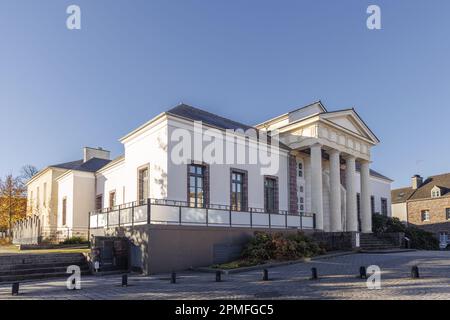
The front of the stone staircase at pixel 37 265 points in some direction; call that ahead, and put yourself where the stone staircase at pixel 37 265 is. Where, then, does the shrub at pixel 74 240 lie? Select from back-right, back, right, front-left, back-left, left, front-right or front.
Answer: back

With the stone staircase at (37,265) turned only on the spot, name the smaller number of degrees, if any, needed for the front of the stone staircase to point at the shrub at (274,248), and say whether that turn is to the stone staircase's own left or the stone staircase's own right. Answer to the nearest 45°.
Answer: approximately 90° to the stone staircase's own left

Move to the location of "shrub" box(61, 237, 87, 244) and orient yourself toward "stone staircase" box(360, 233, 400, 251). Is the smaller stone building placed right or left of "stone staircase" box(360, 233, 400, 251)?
left

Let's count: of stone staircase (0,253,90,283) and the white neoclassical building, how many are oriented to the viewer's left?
0

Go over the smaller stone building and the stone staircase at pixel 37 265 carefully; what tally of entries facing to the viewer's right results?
0

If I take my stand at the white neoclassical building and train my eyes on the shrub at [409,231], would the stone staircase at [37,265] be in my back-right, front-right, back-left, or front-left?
back-right

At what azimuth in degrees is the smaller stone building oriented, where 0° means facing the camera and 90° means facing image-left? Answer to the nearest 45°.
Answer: approximately 45°

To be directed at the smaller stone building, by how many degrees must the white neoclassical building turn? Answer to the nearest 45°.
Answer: approximately 90° to its left

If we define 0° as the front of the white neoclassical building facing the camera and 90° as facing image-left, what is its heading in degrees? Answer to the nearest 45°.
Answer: approximately 315°
